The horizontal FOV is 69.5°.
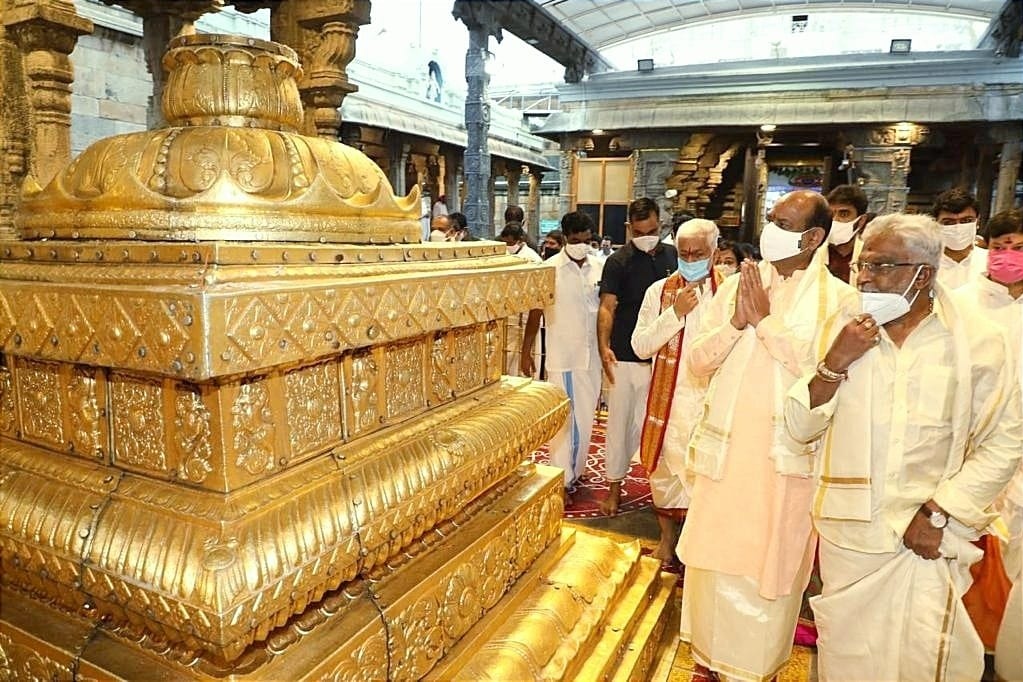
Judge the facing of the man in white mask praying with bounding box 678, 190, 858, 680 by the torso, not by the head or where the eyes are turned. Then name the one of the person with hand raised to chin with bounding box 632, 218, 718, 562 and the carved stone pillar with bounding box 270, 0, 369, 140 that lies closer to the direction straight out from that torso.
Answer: the carved stone pillar

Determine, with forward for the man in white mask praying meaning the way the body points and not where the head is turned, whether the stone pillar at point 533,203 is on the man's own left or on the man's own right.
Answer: on the man's own right

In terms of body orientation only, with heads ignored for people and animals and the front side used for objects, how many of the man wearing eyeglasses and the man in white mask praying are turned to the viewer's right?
0

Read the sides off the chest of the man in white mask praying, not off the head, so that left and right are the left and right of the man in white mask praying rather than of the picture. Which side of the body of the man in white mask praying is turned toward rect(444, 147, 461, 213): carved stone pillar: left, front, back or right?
right

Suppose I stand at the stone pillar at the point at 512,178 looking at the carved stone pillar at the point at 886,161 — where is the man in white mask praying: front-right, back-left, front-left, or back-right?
front-right

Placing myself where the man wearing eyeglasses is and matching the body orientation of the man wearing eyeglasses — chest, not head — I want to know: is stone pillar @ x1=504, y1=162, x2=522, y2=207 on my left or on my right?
on my right

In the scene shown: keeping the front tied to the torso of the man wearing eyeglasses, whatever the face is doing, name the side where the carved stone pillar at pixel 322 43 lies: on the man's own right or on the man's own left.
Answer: on the man's own right

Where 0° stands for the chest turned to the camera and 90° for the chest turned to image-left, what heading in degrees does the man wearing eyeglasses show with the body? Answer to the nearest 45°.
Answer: approximately 45°

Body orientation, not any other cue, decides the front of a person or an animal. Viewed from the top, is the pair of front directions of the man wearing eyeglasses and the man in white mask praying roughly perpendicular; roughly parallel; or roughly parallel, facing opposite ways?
roughly parallel

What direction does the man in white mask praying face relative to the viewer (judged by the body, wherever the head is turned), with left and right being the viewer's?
facing the viewer and to the left of the viewer

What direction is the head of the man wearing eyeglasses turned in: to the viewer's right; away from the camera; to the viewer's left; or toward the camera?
to the viewer's left
